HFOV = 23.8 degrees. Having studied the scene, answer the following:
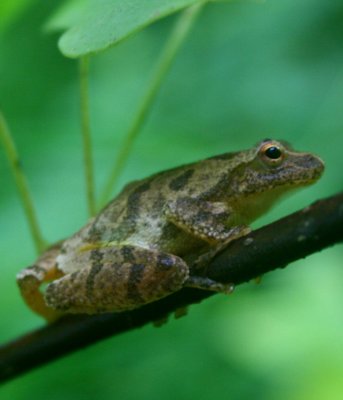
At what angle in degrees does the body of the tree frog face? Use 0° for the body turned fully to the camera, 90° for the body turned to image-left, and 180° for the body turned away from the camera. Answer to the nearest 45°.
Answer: approximately 270°

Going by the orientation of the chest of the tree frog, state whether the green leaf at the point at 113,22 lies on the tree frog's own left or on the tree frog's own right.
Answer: on the tree frog's own left
